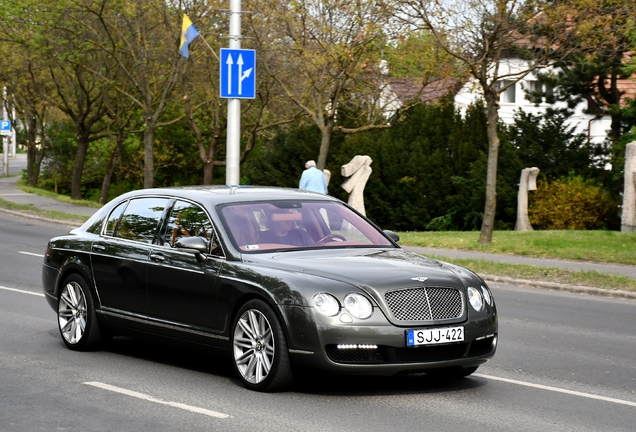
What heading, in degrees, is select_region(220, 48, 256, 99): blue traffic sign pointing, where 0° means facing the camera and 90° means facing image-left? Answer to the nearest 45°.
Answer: approximately 0°

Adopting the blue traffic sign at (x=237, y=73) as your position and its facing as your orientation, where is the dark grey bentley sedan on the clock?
The dark grey bentley sedan is roughly at 12 o'clock from the blue traffic sign.

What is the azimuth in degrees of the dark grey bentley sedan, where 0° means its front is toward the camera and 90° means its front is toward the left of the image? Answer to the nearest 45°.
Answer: approximately 315°

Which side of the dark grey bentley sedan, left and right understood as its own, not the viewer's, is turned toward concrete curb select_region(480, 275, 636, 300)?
left

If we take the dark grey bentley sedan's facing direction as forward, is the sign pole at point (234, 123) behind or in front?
behind

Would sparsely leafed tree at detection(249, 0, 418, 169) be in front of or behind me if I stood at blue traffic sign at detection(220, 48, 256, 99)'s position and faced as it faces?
behind

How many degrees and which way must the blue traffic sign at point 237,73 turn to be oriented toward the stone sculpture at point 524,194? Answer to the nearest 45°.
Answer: approximately 135° to its left

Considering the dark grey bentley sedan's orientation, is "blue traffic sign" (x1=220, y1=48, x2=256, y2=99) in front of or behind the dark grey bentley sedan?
behind

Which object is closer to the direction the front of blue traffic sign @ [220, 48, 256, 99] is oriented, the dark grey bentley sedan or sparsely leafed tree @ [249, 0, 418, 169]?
the dark grey bentley sedan

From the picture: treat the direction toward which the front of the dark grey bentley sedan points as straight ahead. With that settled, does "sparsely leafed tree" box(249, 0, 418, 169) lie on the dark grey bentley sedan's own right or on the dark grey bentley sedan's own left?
on the dark grey bentley sedan's own left
